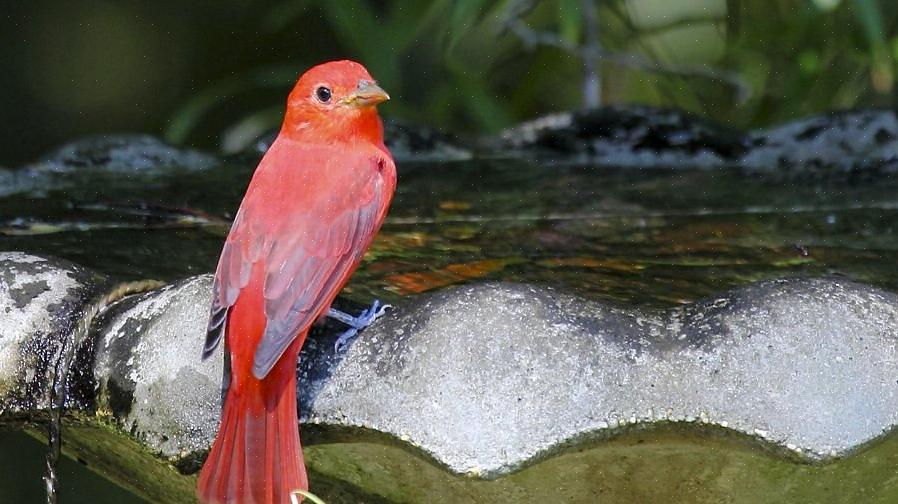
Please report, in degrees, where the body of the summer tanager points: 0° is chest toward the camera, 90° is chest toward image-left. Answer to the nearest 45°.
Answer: approximately 225°

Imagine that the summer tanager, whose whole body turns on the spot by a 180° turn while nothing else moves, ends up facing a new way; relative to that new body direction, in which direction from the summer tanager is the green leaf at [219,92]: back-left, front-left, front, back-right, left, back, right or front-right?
back-right
